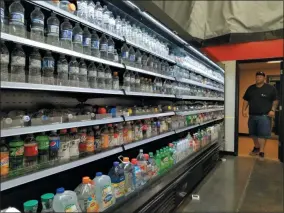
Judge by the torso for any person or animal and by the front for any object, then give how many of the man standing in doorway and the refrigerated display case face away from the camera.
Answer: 0

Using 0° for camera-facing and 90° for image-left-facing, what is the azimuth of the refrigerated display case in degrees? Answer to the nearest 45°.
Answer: approximately 315°

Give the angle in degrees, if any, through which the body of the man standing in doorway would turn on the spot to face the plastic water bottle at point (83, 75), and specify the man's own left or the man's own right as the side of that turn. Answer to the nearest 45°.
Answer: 0° — they already face it

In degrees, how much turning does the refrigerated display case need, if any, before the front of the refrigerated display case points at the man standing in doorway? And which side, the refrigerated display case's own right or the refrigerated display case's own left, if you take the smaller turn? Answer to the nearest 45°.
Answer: approximately 90° to the refrigerated display case's own left

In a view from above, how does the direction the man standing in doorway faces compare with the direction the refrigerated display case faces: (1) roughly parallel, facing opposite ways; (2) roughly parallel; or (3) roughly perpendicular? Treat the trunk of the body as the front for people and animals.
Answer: roughly perpendicular

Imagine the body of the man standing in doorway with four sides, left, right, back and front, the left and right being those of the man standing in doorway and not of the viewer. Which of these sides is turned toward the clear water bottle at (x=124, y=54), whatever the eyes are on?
front

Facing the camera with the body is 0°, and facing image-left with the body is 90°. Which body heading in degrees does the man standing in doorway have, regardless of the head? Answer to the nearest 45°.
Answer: approximately 0°
